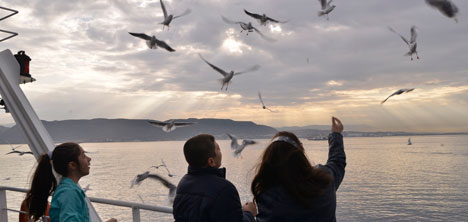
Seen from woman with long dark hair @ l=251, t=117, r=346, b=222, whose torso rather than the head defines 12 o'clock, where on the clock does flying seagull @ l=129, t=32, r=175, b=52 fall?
The flying seagull is roughly at 11 o'clock from the woman with long dark hair.

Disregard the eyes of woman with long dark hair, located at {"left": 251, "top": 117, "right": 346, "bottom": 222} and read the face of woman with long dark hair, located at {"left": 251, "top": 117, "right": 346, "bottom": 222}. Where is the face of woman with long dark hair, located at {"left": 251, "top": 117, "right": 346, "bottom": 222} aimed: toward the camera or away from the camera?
away from the camera

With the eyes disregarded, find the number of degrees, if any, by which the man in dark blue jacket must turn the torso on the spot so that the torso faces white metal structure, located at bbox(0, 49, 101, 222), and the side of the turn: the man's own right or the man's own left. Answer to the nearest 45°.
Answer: approximately 90° to the man's own left

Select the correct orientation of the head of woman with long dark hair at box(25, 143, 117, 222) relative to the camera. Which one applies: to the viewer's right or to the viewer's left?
to the viewer's right

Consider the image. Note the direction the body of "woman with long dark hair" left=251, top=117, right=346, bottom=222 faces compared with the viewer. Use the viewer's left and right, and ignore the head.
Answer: facing away from the viewer

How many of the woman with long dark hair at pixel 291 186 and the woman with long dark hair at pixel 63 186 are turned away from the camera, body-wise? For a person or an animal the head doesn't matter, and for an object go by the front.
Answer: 1

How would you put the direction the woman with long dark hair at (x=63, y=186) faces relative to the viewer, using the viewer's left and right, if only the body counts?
facing to the right of the viewer

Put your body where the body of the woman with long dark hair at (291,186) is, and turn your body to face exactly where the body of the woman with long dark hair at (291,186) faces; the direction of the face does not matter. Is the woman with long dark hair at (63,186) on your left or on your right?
on your left

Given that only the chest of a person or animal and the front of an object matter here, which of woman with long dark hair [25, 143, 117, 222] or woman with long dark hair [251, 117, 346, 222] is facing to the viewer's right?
woman with long dark hair [25, 143, 117, 222]

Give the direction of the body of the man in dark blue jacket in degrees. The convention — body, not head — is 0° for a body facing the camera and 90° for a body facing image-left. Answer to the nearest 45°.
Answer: approximately 225°

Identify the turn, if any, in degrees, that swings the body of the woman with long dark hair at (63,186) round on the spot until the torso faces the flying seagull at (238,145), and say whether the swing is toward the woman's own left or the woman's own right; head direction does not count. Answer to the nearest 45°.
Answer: approximately 45° to the woman's own left
